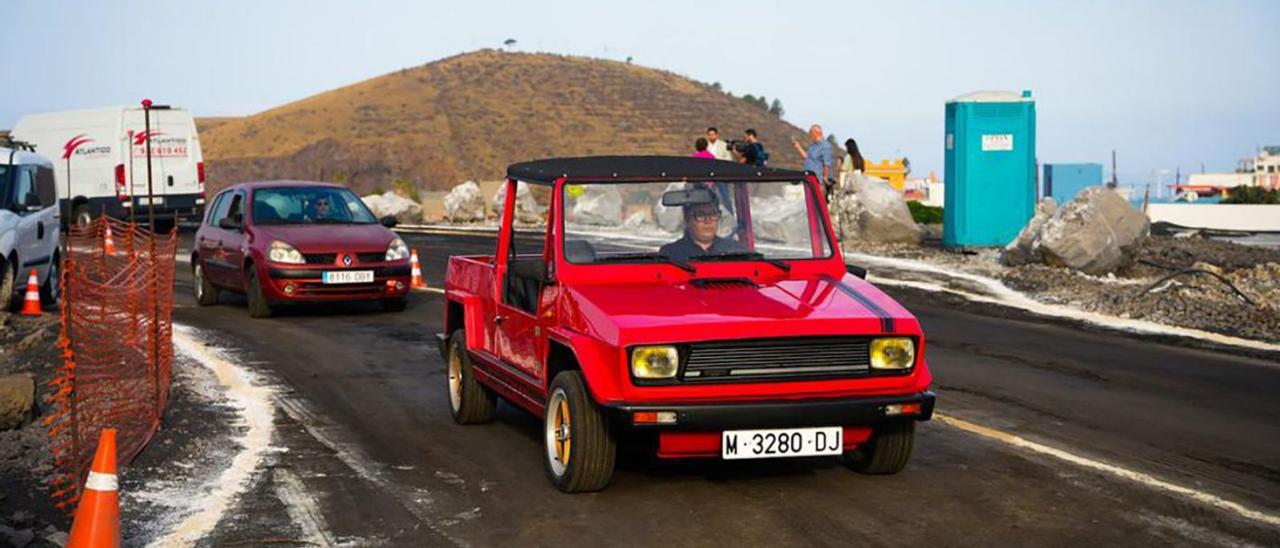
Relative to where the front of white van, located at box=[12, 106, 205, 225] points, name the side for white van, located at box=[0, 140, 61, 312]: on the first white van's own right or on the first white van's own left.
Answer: on the first white van's own left

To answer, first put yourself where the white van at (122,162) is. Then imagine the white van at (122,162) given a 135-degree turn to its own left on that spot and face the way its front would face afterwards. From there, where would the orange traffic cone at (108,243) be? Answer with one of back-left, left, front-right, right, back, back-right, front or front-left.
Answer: front

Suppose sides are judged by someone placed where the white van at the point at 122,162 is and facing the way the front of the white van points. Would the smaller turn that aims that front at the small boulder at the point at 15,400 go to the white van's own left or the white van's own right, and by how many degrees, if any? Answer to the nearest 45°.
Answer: approximately 135° to the white van's own left

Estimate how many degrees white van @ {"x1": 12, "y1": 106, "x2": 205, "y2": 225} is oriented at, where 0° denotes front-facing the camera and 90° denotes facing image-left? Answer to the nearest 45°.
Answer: approximately 135°

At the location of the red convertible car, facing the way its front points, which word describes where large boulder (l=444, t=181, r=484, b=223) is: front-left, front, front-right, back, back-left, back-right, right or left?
back-left

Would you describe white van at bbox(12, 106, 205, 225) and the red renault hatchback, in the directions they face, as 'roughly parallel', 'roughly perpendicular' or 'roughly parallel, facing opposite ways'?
roughly parallel, facing opposite ways

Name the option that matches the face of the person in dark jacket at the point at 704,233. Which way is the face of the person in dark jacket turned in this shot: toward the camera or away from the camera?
toward the camera

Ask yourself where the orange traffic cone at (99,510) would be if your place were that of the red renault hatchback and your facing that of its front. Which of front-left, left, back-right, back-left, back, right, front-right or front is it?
front-right

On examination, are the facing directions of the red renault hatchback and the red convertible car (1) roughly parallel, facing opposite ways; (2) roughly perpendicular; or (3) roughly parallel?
roughly parallel

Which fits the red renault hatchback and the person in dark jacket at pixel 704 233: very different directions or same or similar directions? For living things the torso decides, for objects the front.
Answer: same or similar directions

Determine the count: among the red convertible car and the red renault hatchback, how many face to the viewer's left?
0

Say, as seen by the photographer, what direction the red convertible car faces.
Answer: facing the viewer and to the right of the viewer
